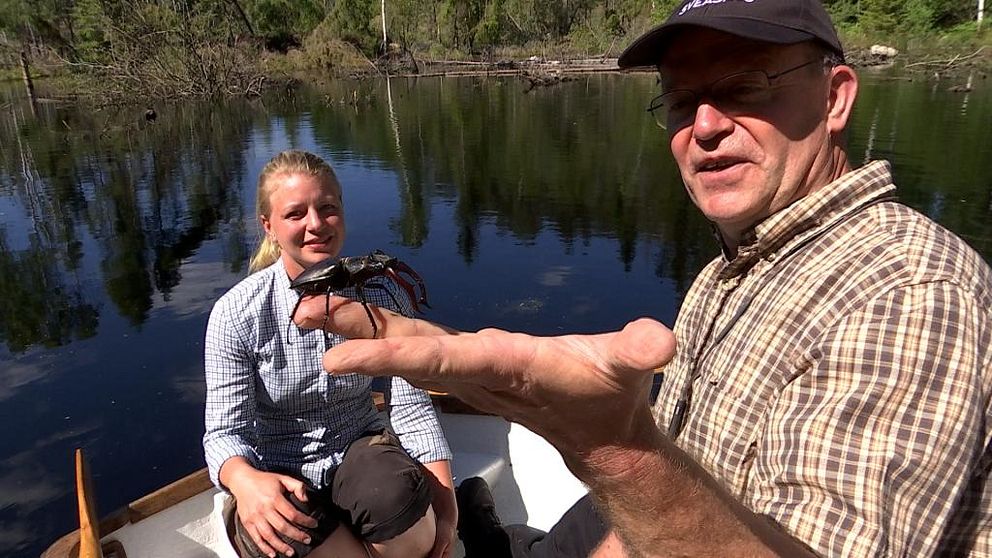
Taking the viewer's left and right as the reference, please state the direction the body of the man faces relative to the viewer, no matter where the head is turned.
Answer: facing the viewer and to the left of the viewer

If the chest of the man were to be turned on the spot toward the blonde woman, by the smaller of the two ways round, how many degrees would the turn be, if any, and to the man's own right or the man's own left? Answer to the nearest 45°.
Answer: approximately 90° to the man's own right

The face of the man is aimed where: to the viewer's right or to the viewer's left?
to the viewer's left

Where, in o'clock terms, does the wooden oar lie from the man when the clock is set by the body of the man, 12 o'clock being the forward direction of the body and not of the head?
The wooden oar is roughly at 2 o'clock from the man.
